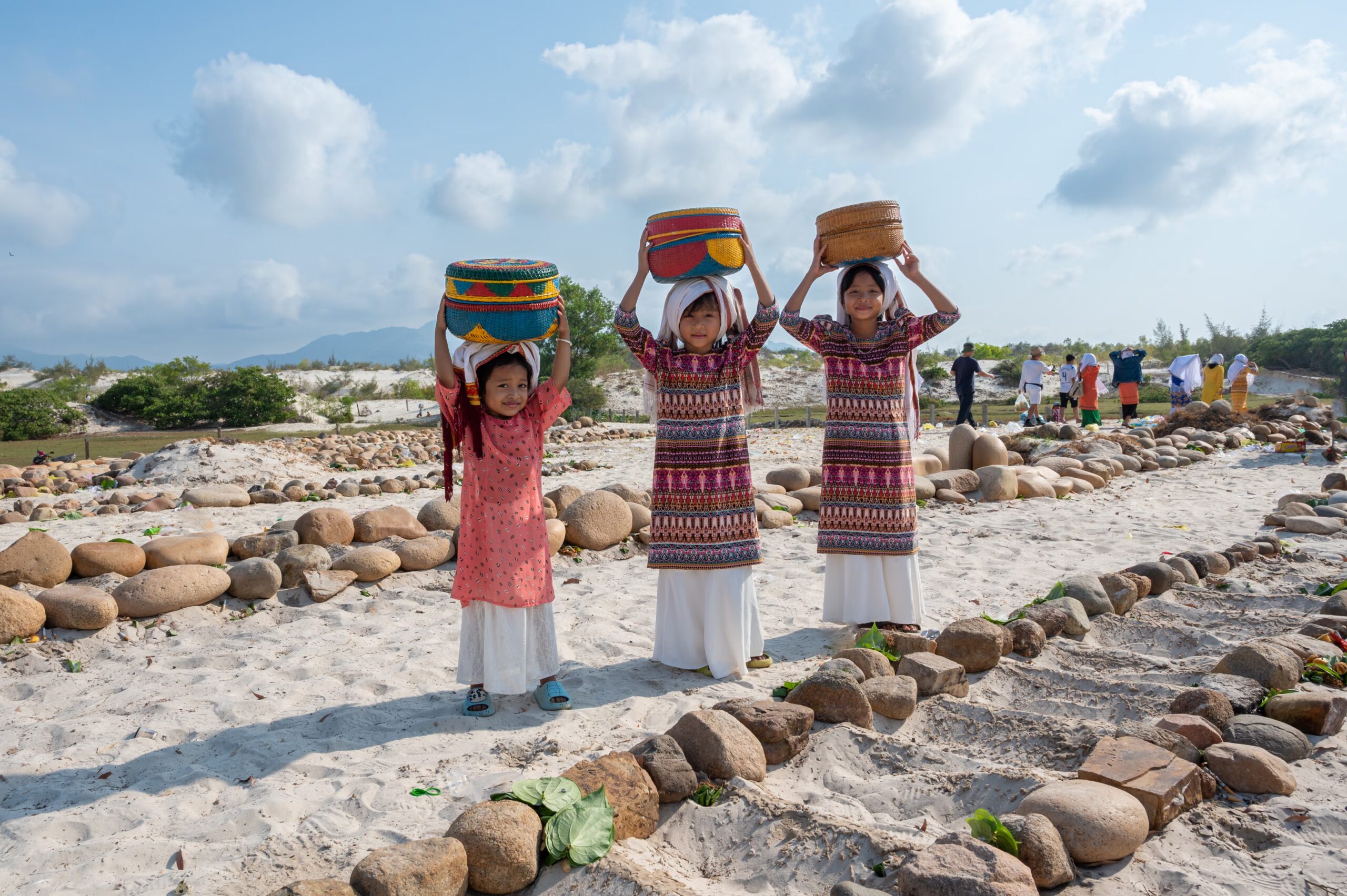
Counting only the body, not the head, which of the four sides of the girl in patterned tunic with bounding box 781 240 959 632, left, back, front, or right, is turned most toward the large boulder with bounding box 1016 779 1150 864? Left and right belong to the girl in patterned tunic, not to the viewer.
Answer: front

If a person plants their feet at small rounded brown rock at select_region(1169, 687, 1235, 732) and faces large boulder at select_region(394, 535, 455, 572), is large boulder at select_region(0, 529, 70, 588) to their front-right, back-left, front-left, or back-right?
front-left

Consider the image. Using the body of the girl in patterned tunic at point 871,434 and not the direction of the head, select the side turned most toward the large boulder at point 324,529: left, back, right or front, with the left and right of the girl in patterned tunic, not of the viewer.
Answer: right

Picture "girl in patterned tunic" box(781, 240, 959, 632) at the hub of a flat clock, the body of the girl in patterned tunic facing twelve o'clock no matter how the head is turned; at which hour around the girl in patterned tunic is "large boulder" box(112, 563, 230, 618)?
The large boulder is roughly at 3 o'clock from the girl in patterned tunic.

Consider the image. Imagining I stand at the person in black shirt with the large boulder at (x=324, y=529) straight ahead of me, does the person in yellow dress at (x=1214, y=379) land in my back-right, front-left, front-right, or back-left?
back-left

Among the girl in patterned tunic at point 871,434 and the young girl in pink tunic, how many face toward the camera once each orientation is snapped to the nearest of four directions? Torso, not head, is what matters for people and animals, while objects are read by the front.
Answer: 2

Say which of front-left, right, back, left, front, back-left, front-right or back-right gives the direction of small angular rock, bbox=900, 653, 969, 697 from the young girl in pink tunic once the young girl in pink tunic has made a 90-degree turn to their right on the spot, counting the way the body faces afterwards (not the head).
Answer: back

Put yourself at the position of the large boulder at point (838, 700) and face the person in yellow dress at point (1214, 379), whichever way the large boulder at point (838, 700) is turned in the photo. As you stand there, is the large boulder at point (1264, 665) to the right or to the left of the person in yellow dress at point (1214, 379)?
right

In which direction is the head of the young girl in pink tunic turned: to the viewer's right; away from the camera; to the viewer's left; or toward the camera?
toward the camera

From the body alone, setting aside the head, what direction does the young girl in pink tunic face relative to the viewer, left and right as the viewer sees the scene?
facing the viewer

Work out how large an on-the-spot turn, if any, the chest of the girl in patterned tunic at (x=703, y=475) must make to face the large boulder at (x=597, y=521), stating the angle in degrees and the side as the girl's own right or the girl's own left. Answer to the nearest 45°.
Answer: approximately 180°

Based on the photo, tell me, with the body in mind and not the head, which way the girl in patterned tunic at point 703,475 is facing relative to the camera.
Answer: toward the camera

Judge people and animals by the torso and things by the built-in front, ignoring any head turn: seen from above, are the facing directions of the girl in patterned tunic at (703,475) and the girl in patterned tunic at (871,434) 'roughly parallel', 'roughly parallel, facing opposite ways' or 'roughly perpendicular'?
roughly parallel

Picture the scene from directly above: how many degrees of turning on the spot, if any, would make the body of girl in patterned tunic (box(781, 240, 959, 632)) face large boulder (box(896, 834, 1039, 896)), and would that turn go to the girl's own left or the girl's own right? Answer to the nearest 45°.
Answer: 0° — they already face it

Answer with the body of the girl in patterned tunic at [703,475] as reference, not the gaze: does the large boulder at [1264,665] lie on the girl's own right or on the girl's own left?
on the girl's own left

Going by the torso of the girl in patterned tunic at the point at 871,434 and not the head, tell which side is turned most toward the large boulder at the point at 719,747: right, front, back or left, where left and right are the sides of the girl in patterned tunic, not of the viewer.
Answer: front

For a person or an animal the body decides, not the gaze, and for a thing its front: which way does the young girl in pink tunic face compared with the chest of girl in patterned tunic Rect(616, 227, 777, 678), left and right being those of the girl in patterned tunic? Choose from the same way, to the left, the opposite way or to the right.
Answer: the same way

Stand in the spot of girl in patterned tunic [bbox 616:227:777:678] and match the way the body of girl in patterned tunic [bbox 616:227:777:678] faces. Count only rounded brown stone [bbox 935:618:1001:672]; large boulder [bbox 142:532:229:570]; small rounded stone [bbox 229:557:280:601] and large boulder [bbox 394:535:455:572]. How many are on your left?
1
